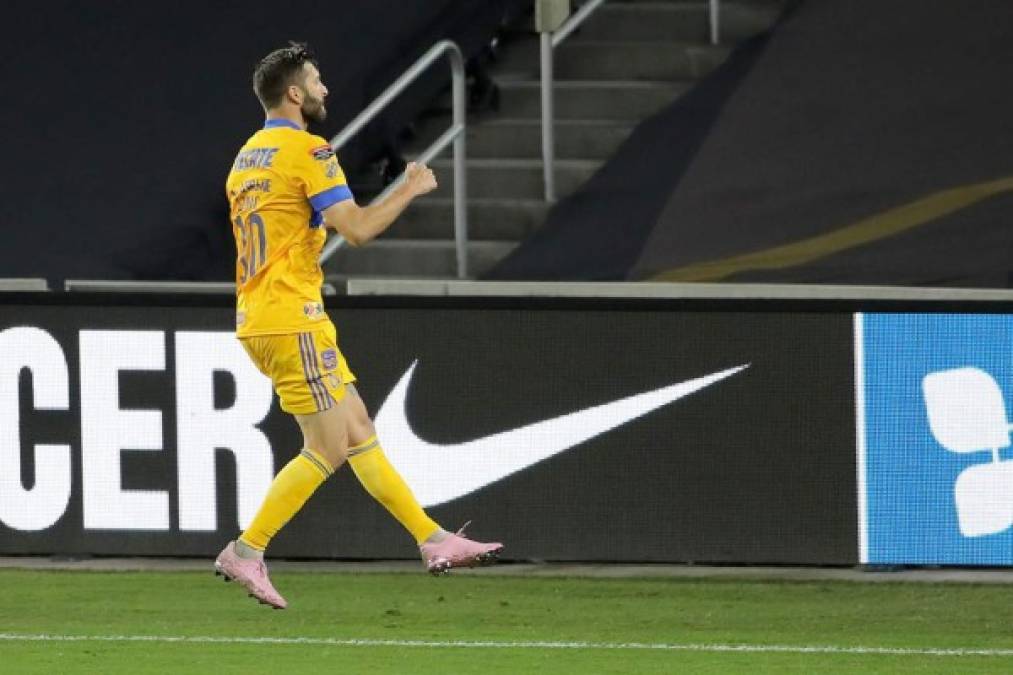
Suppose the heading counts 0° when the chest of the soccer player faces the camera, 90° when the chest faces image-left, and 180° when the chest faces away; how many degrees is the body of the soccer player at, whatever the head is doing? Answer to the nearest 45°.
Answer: approximately 225°

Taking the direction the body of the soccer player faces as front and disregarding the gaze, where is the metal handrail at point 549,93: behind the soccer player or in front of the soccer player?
in front

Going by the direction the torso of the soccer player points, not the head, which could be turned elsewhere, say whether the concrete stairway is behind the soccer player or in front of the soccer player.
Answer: in front

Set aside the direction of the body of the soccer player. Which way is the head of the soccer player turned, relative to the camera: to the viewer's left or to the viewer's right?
to the viewer's right

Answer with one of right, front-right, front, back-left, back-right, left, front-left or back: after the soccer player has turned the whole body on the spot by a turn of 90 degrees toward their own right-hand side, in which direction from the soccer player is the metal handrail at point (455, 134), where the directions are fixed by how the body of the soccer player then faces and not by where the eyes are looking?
back-left
